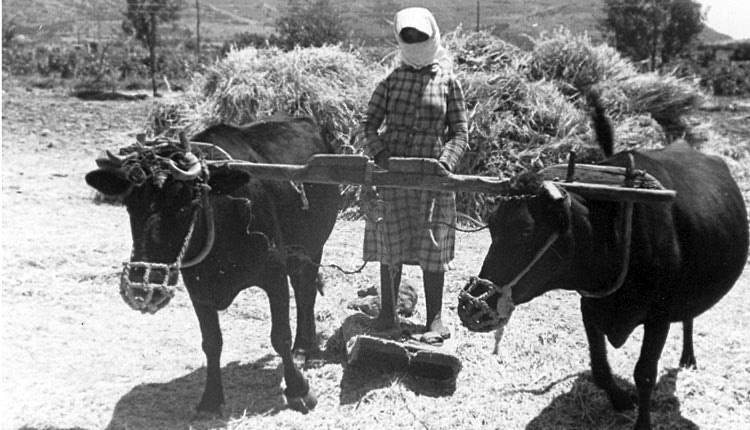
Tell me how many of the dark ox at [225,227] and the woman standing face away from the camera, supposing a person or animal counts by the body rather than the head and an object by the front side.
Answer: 0

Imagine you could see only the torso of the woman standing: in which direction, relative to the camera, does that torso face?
toward the camera

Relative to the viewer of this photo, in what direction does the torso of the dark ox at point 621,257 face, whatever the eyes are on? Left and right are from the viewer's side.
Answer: facing the viewer and to the left of the viewer

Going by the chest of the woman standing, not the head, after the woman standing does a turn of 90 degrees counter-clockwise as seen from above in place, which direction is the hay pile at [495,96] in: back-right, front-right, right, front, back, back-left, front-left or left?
left

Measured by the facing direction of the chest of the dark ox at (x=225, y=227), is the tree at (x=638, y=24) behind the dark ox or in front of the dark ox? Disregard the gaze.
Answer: behind

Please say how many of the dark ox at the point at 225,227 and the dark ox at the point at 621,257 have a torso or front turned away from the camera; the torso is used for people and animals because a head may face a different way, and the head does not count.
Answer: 0

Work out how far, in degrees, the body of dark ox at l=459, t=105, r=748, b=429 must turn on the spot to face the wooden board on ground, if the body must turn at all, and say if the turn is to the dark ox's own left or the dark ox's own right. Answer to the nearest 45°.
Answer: approximately 45° to the dark ox's own right

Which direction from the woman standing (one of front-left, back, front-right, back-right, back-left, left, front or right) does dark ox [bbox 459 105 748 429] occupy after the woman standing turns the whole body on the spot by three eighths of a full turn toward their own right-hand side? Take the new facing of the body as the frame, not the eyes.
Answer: back

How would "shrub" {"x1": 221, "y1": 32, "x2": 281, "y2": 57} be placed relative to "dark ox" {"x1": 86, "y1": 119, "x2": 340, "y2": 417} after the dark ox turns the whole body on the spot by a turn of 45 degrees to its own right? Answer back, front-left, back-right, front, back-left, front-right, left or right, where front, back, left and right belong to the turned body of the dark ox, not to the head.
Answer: right

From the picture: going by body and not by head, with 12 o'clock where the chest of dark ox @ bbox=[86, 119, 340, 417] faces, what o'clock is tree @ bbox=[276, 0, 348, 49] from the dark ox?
The tree is roughly at 5 o'clock from the dark ox.

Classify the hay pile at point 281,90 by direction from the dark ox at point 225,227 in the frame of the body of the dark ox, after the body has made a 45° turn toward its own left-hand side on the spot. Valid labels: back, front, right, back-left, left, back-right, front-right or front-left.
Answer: back
